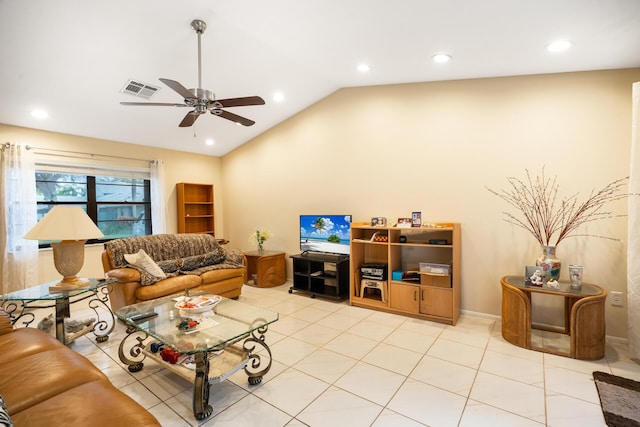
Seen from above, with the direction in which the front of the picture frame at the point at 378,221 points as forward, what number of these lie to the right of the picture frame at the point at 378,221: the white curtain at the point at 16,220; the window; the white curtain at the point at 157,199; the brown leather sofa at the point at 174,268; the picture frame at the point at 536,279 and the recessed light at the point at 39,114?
5

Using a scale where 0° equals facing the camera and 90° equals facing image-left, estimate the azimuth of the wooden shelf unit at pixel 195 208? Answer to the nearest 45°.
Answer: approximately 315°

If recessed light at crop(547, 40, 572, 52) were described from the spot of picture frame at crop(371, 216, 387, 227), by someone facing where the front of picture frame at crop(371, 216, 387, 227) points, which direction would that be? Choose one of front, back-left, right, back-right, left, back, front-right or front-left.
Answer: front-left

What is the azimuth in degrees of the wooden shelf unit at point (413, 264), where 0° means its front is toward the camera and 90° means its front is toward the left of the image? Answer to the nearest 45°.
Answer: approximately 45°

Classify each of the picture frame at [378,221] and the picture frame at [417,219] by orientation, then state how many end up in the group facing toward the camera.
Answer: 2

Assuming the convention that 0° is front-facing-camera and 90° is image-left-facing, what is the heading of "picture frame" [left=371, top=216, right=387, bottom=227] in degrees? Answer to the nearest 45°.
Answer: approximately 0°

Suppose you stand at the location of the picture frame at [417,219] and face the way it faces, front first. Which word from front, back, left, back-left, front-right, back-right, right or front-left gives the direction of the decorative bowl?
front-right

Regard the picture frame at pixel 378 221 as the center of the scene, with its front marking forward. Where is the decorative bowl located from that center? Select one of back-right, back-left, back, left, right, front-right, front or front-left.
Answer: front-right

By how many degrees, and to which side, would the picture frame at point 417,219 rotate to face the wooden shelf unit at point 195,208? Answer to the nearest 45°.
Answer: approximately 90° to its right

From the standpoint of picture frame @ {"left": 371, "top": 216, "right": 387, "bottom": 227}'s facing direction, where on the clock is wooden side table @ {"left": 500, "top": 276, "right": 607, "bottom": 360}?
The wooden side table is roughly at 10 o'clock from the picture frame.

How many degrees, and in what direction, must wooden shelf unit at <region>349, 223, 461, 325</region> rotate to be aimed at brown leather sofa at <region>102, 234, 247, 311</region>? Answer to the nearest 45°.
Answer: approximately 45° to its right

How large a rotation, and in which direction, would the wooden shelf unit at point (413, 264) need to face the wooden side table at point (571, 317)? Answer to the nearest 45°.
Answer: approximately 90° to its left
